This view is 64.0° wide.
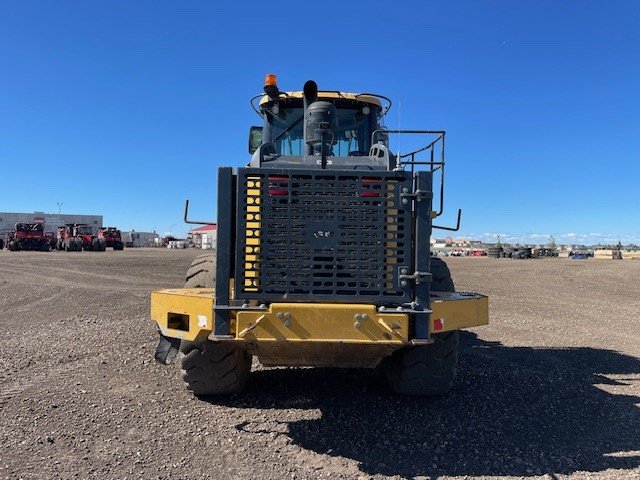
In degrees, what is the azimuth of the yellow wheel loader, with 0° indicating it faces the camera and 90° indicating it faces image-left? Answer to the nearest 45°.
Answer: approximately 180°

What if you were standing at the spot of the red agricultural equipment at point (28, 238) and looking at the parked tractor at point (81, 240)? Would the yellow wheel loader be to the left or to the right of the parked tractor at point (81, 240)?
right

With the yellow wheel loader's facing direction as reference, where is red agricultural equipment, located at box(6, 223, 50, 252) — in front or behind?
in front

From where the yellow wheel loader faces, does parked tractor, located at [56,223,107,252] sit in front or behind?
in front
